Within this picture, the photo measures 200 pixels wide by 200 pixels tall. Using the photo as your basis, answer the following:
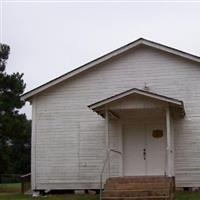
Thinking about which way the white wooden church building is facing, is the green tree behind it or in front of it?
behind

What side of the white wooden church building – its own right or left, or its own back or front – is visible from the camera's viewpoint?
front
